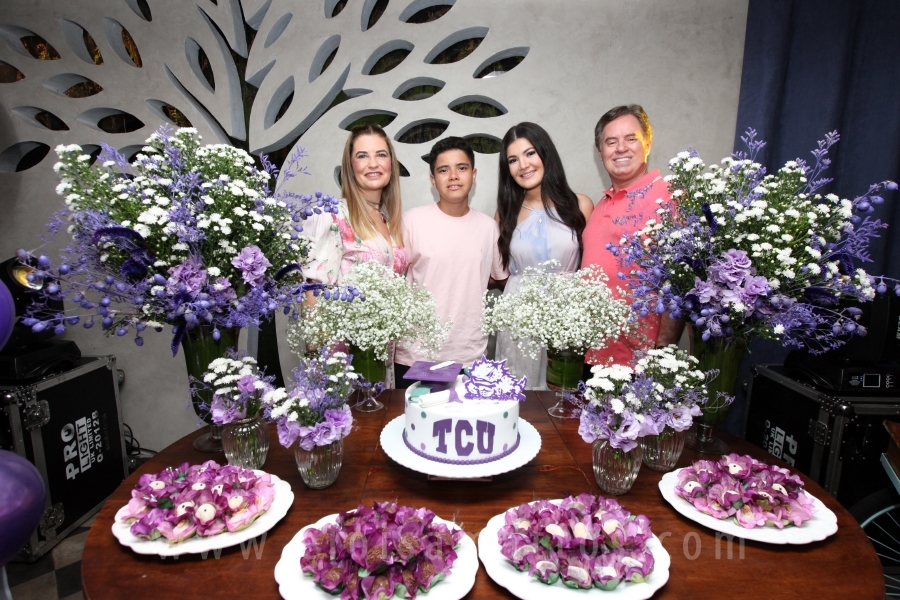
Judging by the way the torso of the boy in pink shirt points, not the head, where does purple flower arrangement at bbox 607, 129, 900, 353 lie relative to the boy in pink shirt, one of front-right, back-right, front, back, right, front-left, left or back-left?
front-left

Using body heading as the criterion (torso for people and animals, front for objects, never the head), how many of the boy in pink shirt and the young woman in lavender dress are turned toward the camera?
2

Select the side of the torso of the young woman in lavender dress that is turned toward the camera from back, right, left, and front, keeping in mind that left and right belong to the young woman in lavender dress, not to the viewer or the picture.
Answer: front

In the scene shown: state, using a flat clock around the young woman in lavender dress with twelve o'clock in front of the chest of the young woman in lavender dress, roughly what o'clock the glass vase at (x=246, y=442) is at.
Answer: The glass vase is roughly at 1 o'clock from the young woman in lavender dress.

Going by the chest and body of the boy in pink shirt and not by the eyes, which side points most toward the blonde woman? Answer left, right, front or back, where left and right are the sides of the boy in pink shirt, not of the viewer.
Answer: right

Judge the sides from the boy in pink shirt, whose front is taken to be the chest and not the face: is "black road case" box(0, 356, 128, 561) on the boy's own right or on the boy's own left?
on the boy's own right

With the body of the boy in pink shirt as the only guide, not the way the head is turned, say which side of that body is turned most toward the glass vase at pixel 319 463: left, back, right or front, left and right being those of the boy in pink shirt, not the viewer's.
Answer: front

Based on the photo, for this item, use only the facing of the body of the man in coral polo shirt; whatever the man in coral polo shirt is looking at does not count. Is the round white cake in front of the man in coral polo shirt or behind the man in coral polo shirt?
in front

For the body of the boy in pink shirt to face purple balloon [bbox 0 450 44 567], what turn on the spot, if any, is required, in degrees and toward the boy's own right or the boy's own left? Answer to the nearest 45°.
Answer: approximately 45° to the boy's own right

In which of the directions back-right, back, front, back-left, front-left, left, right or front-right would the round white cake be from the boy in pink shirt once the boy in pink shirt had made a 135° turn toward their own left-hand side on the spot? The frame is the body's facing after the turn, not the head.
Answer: back-right

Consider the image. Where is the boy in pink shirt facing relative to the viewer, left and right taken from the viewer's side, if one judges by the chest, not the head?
facing the viewer
